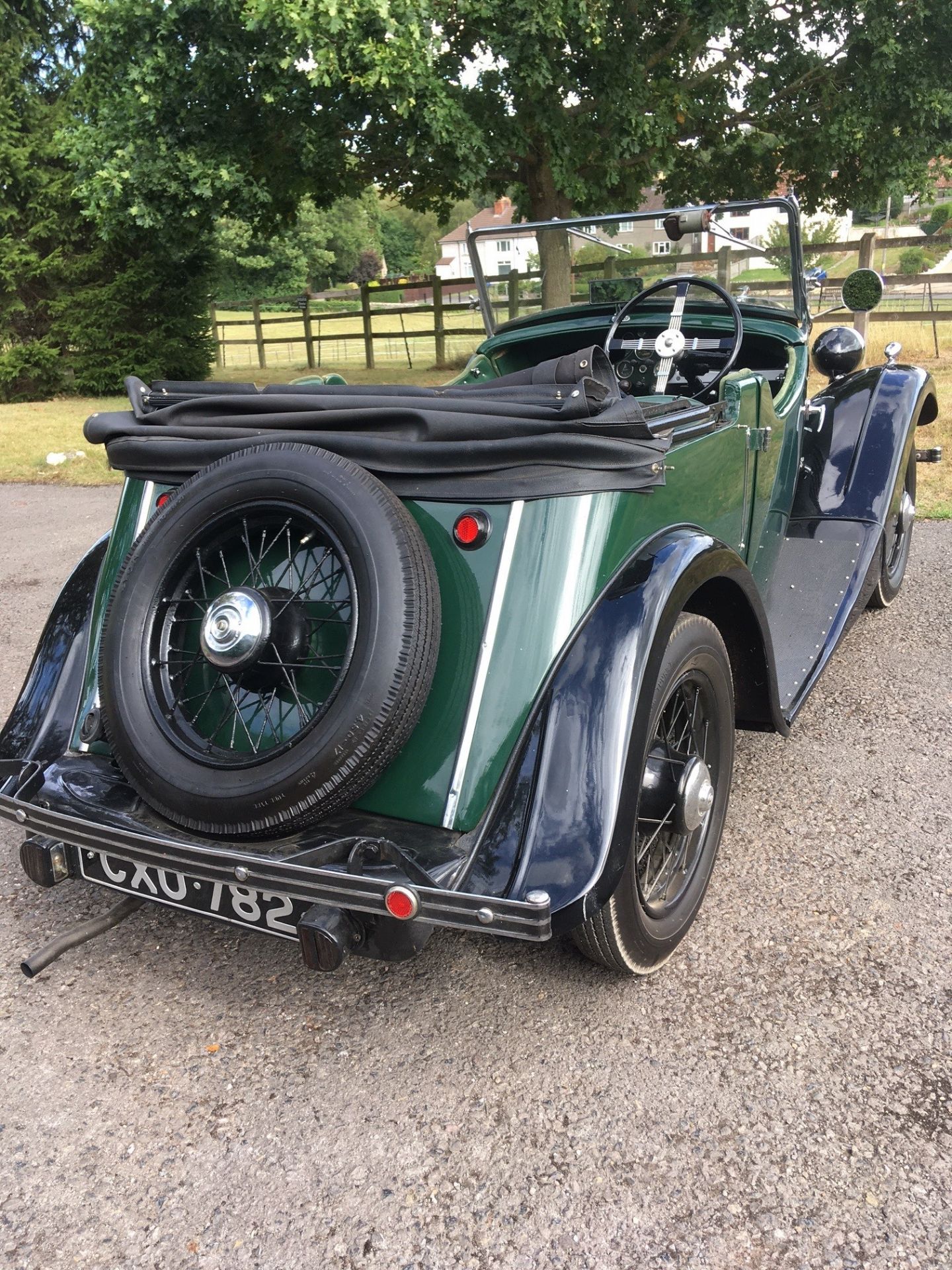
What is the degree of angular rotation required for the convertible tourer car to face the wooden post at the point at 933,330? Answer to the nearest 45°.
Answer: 0° — it already faces it

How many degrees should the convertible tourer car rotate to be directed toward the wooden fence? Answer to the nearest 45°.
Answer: approximately 45° to its left

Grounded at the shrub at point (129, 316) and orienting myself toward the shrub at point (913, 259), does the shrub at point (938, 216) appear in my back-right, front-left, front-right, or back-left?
front-left

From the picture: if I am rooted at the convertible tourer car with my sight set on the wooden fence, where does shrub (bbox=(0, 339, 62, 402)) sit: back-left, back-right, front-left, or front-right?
front-left

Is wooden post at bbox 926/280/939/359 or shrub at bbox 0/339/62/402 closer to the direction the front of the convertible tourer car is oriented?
the wooden post

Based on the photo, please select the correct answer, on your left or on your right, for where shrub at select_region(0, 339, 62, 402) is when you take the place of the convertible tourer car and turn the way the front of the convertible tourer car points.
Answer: on your left

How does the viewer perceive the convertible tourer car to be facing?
facing away from the viewer and to the right of the viewer

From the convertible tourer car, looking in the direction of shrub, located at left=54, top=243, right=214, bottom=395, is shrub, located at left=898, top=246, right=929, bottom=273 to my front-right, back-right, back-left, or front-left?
front-right

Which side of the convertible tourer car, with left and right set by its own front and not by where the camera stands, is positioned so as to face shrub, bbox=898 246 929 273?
front

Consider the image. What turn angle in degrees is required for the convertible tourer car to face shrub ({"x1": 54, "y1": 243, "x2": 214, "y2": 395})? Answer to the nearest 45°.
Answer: approximately 45° to its left
